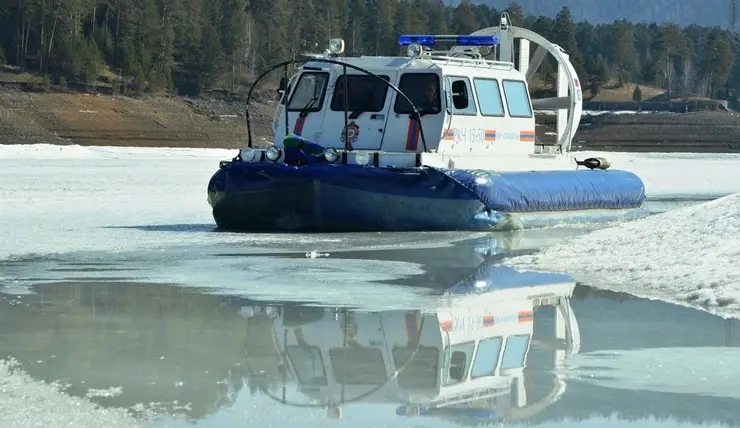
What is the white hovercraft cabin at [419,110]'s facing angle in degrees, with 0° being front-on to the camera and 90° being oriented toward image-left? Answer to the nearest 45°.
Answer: approximately 45°
